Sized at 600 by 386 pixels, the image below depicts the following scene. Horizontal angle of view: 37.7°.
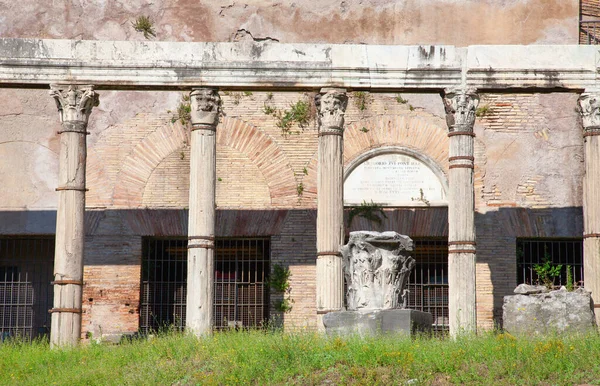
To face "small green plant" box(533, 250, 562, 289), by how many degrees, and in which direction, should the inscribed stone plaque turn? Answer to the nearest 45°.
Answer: approximately 90° to its left

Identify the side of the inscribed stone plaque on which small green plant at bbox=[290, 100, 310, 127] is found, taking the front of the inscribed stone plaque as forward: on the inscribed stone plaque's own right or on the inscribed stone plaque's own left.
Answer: on the inscribed stone plaque's own right

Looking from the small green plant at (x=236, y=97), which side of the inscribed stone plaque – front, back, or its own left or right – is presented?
right

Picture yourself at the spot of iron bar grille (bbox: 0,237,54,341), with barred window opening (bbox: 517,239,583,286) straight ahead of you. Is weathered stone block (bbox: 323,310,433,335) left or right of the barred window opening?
right

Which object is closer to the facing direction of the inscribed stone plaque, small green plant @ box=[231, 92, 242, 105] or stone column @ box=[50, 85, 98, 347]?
the stone column

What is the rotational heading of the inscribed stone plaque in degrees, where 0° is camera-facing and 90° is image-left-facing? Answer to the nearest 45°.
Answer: approximately 0°

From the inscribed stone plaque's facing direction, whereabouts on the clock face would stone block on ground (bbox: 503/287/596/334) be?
The stone block on ground is roughly at 11 o'clock from the inscribed stone plaque.

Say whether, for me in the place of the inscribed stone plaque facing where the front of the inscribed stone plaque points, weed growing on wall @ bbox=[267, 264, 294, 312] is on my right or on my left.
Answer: on my right

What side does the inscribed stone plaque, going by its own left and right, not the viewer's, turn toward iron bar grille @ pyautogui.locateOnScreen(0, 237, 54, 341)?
right

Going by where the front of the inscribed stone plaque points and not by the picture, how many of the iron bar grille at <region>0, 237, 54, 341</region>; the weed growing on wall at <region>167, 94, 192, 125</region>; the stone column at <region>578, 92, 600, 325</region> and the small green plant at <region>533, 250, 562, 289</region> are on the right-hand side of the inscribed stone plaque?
2
